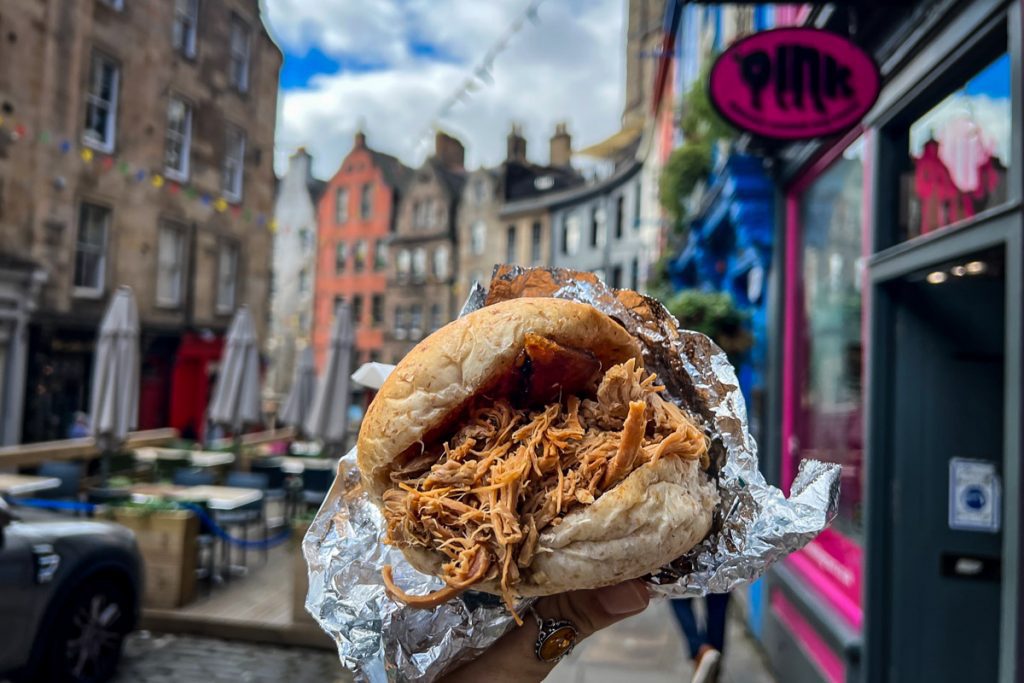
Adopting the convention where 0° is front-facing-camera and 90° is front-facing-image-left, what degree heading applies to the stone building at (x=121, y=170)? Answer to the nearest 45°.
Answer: approximately 315°

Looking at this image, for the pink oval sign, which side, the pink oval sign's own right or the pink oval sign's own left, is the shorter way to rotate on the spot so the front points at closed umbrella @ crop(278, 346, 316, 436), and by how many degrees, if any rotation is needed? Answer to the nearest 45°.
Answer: approximately 135° to the pink oval sign's own right

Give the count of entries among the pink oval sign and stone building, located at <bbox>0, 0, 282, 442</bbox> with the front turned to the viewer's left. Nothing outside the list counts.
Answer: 0

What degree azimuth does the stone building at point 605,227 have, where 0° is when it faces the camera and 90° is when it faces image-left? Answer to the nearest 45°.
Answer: approximately 45°

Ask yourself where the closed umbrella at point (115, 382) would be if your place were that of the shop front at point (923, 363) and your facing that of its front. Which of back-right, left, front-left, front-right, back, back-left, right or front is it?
front-right
